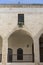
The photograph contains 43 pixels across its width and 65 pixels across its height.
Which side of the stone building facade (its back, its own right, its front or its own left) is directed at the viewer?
front
